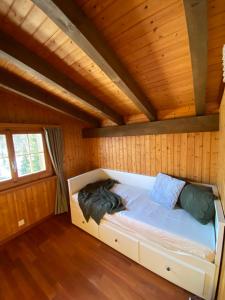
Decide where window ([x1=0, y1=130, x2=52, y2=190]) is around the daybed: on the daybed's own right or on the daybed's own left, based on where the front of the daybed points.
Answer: on the daybed's own right

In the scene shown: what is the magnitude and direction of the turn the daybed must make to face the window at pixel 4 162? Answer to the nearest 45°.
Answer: approximately 45° to its right
